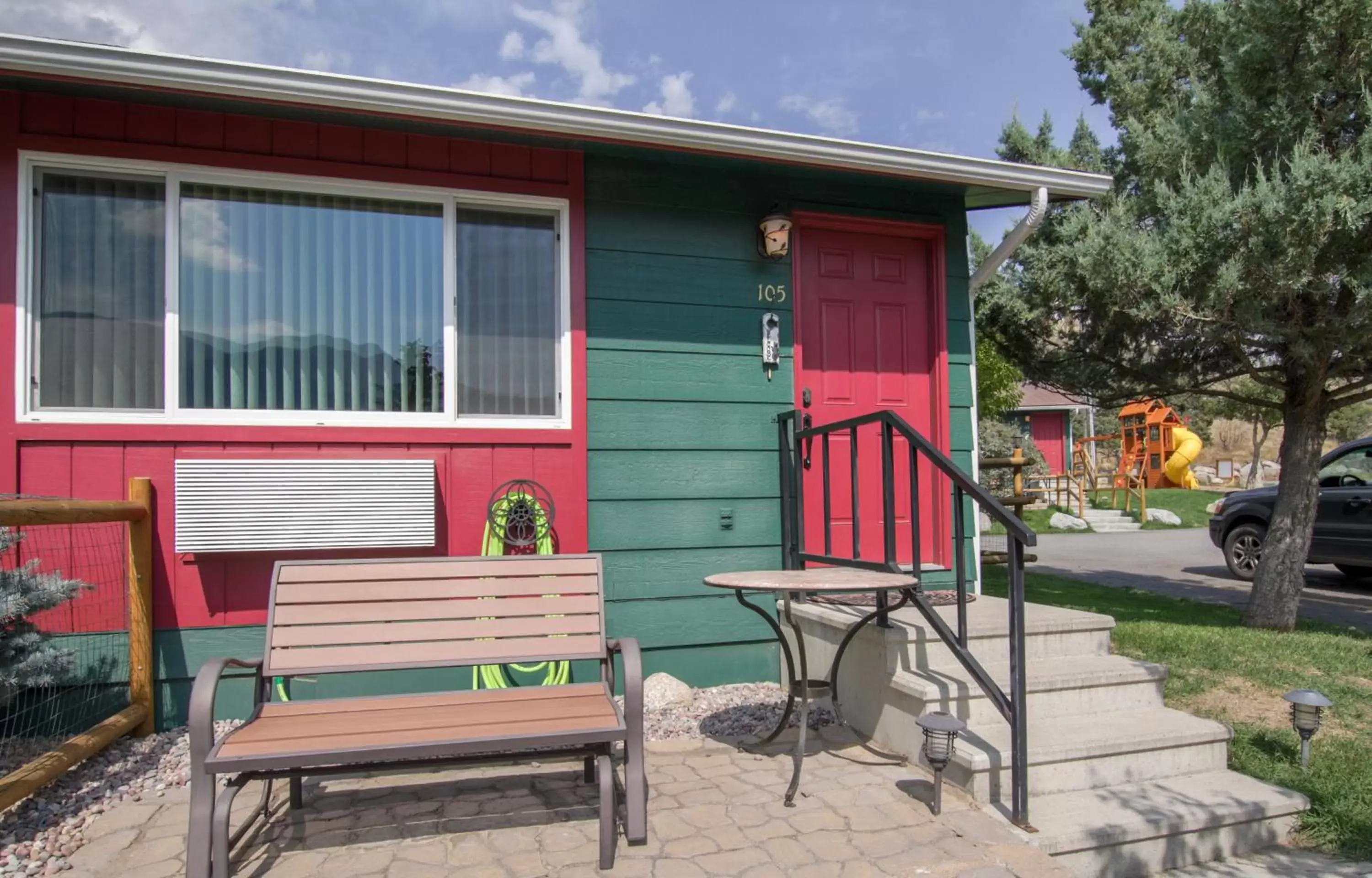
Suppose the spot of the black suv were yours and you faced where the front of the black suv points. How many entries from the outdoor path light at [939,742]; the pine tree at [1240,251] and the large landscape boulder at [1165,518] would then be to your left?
2

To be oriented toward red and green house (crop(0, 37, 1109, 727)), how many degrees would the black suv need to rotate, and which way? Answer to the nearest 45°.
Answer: approximately 45° to its left

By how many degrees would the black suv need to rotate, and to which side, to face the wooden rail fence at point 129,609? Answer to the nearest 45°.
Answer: approximately 45° to its left

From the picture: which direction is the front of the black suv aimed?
to the viewer's left

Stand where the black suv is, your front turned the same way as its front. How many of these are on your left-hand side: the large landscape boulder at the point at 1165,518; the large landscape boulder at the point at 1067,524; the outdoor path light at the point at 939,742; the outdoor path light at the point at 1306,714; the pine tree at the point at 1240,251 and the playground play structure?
3

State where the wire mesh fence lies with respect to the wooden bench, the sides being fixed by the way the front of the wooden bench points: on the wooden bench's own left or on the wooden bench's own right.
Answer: on the wooden bench's own right

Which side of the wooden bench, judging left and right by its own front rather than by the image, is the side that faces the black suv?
left

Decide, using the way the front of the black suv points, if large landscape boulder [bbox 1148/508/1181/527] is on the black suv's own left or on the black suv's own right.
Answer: on the black suv's own right

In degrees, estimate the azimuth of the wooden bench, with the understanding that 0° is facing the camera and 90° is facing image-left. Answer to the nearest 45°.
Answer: approximately 0°

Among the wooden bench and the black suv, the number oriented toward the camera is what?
1
